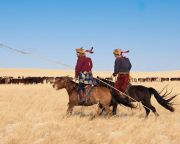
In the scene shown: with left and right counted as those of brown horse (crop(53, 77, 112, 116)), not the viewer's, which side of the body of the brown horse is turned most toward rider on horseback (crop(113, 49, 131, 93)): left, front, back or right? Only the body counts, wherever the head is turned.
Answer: back

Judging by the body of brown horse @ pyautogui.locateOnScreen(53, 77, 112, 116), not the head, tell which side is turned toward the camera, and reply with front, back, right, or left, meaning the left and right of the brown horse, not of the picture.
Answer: left

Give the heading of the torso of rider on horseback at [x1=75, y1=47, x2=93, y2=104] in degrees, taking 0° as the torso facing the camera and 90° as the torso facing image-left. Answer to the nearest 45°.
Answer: approximately 90°

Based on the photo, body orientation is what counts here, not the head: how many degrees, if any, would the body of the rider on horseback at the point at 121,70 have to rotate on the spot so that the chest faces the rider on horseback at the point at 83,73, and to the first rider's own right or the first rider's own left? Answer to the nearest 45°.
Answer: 0° — they already face them

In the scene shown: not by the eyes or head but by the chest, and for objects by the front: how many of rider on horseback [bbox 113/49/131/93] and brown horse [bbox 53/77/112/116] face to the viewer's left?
2

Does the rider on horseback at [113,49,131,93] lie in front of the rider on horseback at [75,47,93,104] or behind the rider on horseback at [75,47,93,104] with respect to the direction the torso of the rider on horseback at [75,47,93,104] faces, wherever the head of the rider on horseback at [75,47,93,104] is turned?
behind

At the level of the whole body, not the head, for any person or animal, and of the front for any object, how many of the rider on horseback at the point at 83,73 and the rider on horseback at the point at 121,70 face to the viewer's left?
2

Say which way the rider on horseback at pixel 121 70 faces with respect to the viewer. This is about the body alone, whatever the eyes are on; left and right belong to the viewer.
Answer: facing to the left of the viewer
